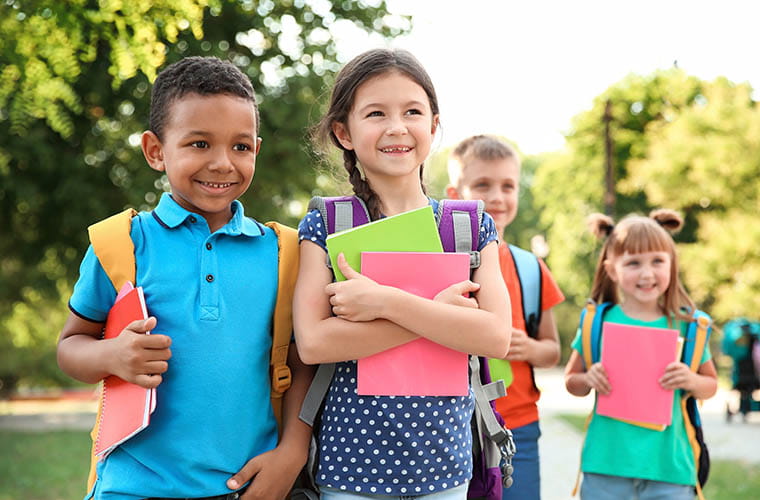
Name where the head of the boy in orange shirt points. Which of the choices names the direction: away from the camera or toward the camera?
toward the camera

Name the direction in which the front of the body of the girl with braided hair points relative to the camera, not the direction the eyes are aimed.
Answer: toward the camera

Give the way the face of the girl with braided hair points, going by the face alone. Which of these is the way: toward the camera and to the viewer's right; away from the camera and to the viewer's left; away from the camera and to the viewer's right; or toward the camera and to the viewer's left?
toward the camera and to the viewer's right

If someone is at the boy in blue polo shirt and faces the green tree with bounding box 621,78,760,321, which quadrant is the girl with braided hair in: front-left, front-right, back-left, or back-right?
front-right

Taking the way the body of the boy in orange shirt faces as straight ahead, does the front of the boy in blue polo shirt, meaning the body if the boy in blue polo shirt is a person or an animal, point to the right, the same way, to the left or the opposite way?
the same way

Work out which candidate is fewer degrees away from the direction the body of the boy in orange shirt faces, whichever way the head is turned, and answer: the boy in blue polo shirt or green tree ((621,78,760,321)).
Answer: the boy in blue polo shirt

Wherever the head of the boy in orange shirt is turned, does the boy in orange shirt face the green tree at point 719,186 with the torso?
no

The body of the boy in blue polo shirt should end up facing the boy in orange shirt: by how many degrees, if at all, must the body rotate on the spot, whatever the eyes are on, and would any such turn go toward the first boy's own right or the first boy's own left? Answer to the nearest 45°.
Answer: approximately 135° to the first boy's own left

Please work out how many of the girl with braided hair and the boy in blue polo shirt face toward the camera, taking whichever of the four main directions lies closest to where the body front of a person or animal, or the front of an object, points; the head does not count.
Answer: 2

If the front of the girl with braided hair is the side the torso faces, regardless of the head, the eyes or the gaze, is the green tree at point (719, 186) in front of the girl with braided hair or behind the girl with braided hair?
behind

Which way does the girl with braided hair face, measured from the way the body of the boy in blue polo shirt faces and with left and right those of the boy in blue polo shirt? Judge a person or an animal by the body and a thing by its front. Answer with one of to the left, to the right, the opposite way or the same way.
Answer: the same way

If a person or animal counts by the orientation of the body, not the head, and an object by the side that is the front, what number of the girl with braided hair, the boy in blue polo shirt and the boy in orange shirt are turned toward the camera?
3
